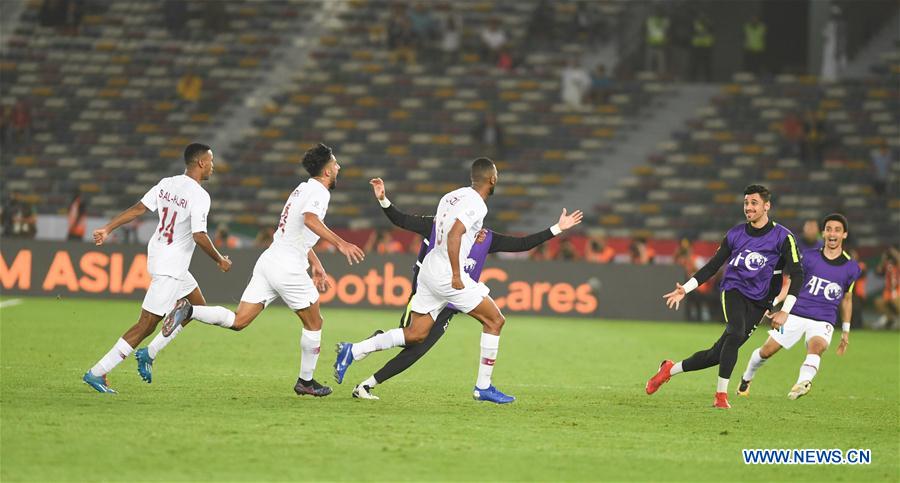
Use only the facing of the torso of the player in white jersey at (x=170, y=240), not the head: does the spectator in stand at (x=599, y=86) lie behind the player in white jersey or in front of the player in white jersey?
in front

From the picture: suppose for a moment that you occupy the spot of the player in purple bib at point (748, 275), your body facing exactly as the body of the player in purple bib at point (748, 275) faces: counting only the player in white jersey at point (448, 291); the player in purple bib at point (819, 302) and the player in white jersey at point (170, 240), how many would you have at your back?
1

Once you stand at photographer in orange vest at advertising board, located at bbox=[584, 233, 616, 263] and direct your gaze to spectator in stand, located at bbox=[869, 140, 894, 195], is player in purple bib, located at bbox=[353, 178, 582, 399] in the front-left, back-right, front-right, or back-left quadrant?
back-right

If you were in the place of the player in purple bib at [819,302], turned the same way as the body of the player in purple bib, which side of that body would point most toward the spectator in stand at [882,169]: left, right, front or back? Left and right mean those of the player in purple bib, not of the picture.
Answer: back

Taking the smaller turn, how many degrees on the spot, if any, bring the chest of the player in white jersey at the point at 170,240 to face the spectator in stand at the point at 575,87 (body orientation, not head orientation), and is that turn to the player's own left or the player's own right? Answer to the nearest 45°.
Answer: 0° — they already face them

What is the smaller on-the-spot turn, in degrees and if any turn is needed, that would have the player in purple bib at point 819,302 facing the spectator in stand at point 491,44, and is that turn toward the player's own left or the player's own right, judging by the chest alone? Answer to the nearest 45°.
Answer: approximately 135° to the player's own right

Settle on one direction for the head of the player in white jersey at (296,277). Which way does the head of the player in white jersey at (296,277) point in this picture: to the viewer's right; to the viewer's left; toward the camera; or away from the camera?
to the viewer's right

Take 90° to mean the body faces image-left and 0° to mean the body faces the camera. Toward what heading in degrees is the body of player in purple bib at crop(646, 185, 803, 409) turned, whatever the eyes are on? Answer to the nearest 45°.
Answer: approximately 45°

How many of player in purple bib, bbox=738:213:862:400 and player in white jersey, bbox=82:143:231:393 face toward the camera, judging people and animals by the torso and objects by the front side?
1

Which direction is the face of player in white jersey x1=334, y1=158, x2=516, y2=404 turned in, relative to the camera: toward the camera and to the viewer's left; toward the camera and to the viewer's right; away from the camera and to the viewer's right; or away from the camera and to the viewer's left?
away from the camera and to the viewer's right

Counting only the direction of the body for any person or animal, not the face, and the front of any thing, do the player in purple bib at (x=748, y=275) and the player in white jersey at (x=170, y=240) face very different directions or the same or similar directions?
very different directions

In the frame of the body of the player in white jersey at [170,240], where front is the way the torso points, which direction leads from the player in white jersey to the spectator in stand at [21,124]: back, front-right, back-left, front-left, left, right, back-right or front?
front-left

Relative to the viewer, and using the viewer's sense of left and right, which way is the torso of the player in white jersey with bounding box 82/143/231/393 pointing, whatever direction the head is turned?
facing away from the viewer and to the right of the viewer
